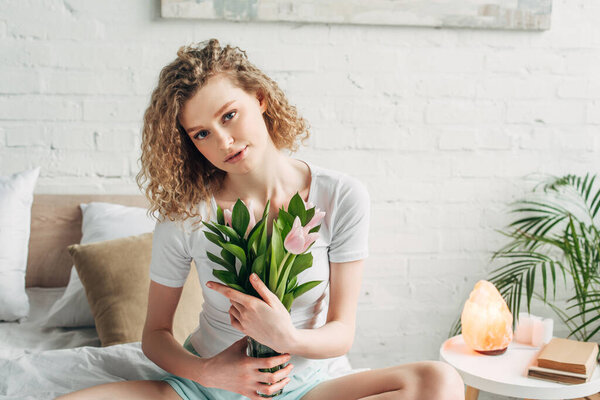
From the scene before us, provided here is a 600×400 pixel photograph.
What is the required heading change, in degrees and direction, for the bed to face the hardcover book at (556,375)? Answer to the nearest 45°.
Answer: approximately 90° to its left

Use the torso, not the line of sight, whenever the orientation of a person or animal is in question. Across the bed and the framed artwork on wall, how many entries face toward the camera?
2

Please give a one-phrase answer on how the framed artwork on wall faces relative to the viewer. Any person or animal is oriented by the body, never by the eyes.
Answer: facing the viewer

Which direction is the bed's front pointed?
toward the camera

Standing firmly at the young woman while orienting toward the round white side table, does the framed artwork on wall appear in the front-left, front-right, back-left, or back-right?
front-left

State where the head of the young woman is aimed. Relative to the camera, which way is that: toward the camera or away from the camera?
toward the camera

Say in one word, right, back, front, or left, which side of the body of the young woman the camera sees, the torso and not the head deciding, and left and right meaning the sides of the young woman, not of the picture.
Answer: front

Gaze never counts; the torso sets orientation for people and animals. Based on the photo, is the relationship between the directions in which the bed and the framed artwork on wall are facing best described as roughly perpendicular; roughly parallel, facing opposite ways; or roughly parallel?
roughly parallel

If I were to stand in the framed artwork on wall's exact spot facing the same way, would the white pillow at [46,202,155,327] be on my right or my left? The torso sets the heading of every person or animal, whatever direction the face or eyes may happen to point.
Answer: on my right
